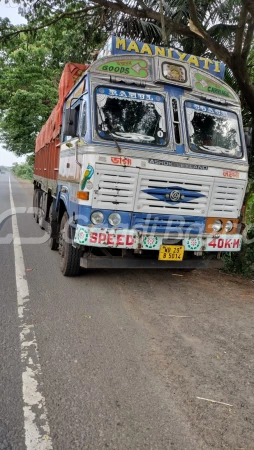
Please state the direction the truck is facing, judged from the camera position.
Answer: facing the viewer and to the right of the viewer
